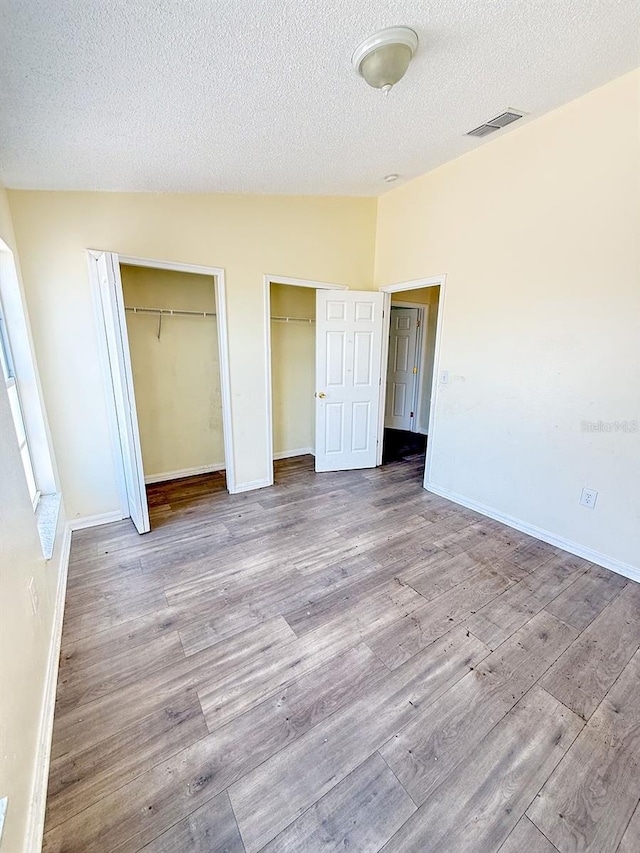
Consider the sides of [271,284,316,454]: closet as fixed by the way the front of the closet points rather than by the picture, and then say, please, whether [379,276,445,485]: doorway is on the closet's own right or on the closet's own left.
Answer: on the closet's own left

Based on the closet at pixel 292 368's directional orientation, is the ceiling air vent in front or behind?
in front

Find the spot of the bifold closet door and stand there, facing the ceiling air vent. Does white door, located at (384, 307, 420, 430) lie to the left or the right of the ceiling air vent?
left

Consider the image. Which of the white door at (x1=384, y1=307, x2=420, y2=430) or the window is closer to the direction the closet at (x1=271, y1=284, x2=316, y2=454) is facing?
the window

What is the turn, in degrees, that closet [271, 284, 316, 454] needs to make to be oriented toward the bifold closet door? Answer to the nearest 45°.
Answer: approximately 45° to its right

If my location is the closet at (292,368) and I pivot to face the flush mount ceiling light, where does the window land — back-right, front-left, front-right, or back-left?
front-right

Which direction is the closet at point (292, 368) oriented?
toward the camera

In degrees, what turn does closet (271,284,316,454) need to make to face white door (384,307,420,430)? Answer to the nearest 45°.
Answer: approximately 135° to its left

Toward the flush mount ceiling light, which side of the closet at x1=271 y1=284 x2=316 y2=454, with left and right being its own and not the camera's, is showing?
front

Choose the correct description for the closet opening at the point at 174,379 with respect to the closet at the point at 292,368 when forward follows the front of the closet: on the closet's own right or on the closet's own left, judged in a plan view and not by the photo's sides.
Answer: on the closet's own right

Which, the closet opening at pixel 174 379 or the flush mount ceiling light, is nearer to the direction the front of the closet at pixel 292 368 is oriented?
the flush mount ceiling light

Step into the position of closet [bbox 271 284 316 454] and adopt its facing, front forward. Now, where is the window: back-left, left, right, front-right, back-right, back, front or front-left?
front-right

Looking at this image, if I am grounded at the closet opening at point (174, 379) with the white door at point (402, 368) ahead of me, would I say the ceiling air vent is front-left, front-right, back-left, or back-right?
front-right
